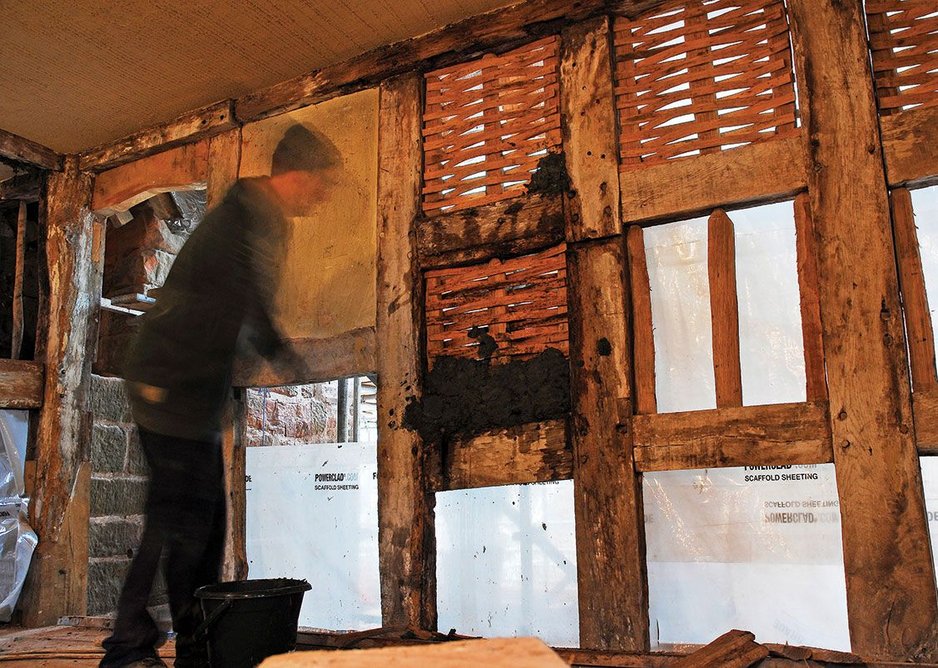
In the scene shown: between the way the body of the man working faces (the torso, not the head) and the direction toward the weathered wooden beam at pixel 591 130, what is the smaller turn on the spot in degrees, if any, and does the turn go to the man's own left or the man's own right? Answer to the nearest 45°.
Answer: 0° — they already face it

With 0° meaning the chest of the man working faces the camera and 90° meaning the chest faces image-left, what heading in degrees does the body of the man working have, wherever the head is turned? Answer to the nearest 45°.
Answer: approximately 270°

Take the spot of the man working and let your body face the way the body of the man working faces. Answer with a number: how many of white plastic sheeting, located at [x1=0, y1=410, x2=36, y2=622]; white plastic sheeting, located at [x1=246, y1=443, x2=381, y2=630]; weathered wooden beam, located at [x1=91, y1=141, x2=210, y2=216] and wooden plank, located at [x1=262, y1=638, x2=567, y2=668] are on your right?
1

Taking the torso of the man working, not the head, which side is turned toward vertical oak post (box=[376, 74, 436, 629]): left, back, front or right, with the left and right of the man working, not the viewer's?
front

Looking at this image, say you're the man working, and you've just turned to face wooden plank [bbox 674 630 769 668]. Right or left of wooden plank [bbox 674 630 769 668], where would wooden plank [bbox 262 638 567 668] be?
right

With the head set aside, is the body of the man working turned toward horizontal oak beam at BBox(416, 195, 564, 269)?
yes

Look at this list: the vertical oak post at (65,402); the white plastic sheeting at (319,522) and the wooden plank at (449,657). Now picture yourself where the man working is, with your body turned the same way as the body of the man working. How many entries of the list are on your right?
1

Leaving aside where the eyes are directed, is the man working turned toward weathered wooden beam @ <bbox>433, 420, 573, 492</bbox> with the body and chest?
yes

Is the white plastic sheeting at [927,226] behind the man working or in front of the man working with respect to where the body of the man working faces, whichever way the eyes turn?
in front

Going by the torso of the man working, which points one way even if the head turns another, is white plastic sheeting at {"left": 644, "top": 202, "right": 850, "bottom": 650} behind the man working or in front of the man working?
in front

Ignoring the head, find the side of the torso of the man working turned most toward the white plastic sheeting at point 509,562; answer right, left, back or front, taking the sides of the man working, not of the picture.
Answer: front
